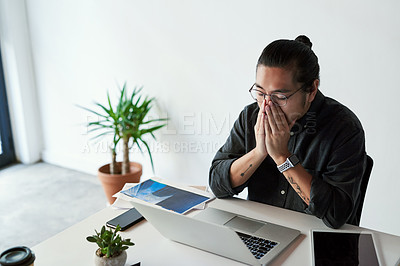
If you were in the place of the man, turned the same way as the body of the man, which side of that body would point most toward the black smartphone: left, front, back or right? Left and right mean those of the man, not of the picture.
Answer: front

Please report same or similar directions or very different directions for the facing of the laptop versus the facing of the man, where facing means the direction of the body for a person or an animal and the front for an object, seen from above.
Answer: very different directions

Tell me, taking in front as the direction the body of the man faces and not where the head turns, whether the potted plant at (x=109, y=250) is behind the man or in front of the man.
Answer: in front

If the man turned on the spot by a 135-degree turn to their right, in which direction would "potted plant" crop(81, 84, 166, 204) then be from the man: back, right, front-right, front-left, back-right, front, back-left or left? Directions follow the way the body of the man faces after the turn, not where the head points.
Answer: front-left

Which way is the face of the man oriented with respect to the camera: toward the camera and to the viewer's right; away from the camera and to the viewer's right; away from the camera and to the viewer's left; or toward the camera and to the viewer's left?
toward the camera and to the viewer's left

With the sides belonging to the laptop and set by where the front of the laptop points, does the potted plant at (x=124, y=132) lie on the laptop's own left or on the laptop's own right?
on the laptop's own left

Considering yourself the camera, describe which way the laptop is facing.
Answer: facing away from the viewer and to the right of the viewer

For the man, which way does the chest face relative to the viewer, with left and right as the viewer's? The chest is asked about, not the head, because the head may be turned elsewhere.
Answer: facing the viewer and to the left of the viewer

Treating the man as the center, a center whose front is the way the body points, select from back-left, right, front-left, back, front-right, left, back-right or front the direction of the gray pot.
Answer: front
